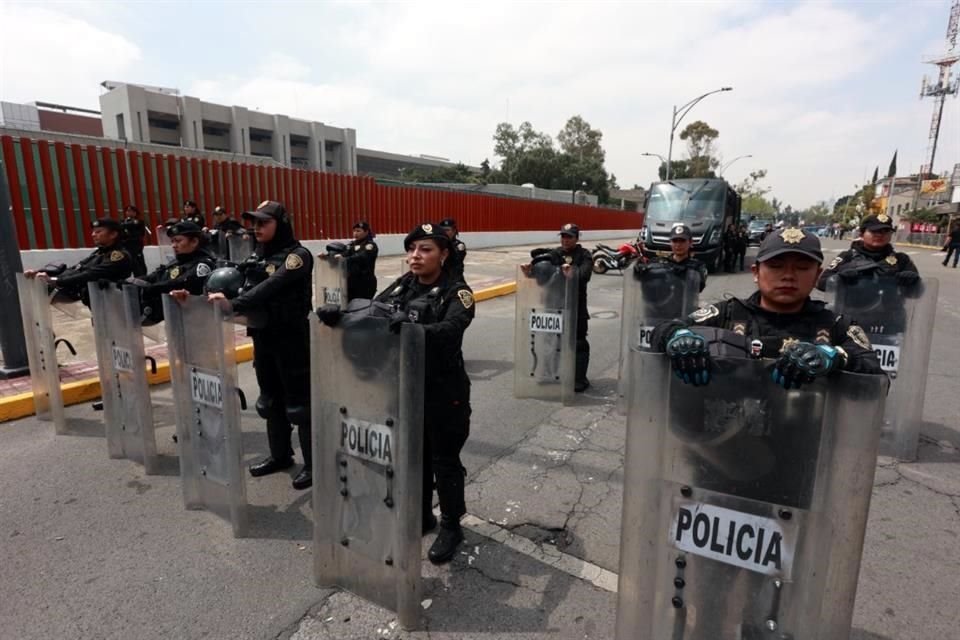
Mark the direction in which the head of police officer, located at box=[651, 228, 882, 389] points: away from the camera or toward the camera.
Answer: toward the camera

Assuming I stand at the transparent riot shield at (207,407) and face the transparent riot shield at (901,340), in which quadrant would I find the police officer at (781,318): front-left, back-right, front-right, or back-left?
front-right

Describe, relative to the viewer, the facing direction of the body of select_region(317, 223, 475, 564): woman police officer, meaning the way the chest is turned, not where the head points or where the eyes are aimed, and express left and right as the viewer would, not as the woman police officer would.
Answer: facing the viewer and to the left of the viewer

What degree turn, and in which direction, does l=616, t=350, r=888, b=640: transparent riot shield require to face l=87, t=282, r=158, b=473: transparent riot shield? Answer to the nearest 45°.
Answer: approximately 90° to its right

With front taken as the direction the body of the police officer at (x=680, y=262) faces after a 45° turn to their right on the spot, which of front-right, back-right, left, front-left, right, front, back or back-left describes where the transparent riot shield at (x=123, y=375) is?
front

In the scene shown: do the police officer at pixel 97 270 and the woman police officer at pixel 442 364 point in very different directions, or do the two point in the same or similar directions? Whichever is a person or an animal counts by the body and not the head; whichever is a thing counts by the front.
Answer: same or similar directions

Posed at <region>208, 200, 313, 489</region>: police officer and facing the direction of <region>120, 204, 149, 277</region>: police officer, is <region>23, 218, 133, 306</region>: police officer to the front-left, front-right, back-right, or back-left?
front-left

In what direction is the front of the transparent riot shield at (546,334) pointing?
toward the camera

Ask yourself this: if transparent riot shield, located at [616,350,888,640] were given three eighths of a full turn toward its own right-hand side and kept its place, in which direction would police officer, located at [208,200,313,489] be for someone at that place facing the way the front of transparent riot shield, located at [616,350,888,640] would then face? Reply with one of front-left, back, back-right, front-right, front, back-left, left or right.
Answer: front-left

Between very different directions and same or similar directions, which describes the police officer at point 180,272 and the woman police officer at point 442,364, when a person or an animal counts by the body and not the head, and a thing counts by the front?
same or similar directions

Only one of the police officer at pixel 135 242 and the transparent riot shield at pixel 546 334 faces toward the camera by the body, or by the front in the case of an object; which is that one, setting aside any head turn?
the transparent riot shield

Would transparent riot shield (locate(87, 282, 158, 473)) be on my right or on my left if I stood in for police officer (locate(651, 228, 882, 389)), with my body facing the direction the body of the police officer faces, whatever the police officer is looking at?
on my right
